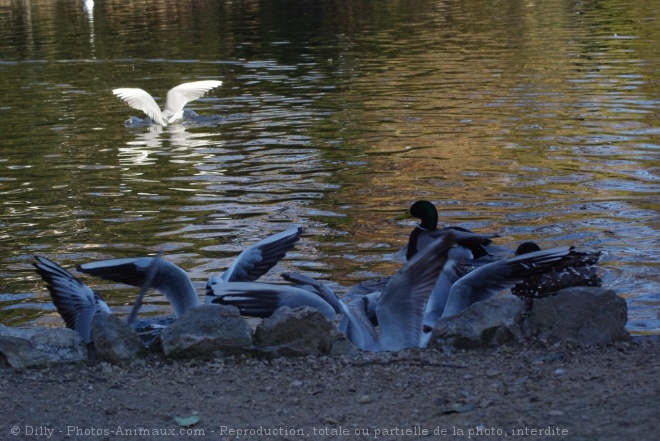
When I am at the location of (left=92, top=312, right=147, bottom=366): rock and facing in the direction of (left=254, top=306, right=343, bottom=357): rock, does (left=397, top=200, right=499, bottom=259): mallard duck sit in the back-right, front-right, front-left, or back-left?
front-left

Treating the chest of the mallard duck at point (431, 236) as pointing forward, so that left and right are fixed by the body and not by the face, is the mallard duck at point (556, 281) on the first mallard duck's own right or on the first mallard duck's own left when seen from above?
on the first mallard duck's own left

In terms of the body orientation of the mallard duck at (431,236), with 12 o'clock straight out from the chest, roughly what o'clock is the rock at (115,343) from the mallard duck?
The rock is roughly at 10 o'clock from the mallard duck.

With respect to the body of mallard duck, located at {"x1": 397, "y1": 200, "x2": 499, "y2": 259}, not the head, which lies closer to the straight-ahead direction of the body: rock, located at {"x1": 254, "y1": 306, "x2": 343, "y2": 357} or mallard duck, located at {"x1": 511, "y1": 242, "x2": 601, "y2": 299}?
the rock

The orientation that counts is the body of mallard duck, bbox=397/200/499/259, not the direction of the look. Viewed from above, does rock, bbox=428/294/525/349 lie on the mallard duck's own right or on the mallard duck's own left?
on the mallard duck's own left

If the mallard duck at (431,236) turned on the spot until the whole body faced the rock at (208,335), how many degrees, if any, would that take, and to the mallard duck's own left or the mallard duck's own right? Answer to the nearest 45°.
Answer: approximately 45° to the mallard duck's own left

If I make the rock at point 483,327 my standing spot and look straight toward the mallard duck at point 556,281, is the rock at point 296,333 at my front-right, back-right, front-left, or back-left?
back-left

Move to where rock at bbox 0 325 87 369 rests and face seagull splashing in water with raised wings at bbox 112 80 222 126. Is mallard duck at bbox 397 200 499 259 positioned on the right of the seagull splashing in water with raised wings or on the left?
right

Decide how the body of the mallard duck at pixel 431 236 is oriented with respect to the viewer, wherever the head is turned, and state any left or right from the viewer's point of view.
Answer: facing to the left of the viewer

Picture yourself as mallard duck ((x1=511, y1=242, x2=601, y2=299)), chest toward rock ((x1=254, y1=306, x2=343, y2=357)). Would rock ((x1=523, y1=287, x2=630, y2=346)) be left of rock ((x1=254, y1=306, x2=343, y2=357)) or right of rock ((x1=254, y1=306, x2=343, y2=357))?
left

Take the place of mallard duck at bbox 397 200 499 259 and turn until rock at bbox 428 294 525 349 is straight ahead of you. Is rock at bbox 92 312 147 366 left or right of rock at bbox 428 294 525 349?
right
